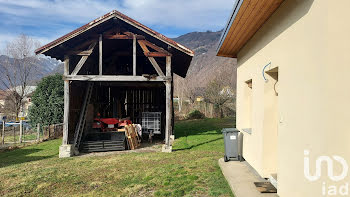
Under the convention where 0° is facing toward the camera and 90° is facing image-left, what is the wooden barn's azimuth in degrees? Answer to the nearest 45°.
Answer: approximately 0°

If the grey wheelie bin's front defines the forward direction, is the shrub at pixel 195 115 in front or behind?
in front

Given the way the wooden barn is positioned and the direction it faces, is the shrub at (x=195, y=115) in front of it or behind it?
behind

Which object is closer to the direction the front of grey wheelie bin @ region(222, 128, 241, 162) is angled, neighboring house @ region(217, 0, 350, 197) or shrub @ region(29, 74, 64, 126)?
the shrub

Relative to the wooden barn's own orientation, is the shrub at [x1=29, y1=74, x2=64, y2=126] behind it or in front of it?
behind
